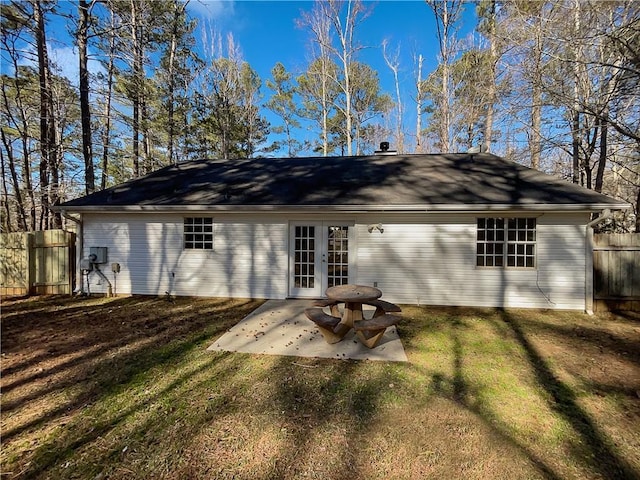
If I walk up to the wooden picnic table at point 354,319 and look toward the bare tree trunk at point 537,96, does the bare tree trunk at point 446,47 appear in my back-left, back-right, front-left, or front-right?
front-left

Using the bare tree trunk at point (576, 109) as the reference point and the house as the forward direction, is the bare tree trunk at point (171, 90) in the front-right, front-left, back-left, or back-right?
front-right

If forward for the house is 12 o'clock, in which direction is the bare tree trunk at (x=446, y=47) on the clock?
The bare tree trunk is roughly at 1 o'clock from the house.

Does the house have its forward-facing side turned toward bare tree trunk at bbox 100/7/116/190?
no

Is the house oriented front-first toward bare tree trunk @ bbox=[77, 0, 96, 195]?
no

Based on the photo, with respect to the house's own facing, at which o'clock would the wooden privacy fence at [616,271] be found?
The wooden privacy fence is roughly at 3 o'clock from the house.

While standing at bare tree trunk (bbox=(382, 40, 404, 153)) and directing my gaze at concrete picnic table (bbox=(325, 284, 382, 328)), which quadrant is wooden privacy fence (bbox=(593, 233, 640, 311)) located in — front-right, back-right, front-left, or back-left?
front-left

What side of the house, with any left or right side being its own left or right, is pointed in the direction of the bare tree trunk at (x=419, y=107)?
front

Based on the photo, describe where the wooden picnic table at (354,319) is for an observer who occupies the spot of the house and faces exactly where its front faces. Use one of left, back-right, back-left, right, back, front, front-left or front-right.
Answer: back

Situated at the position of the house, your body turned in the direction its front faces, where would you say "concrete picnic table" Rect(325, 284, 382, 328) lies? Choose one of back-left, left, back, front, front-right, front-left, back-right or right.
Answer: back

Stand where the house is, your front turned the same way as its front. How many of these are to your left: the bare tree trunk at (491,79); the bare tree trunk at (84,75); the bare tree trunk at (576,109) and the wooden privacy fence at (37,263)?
2
